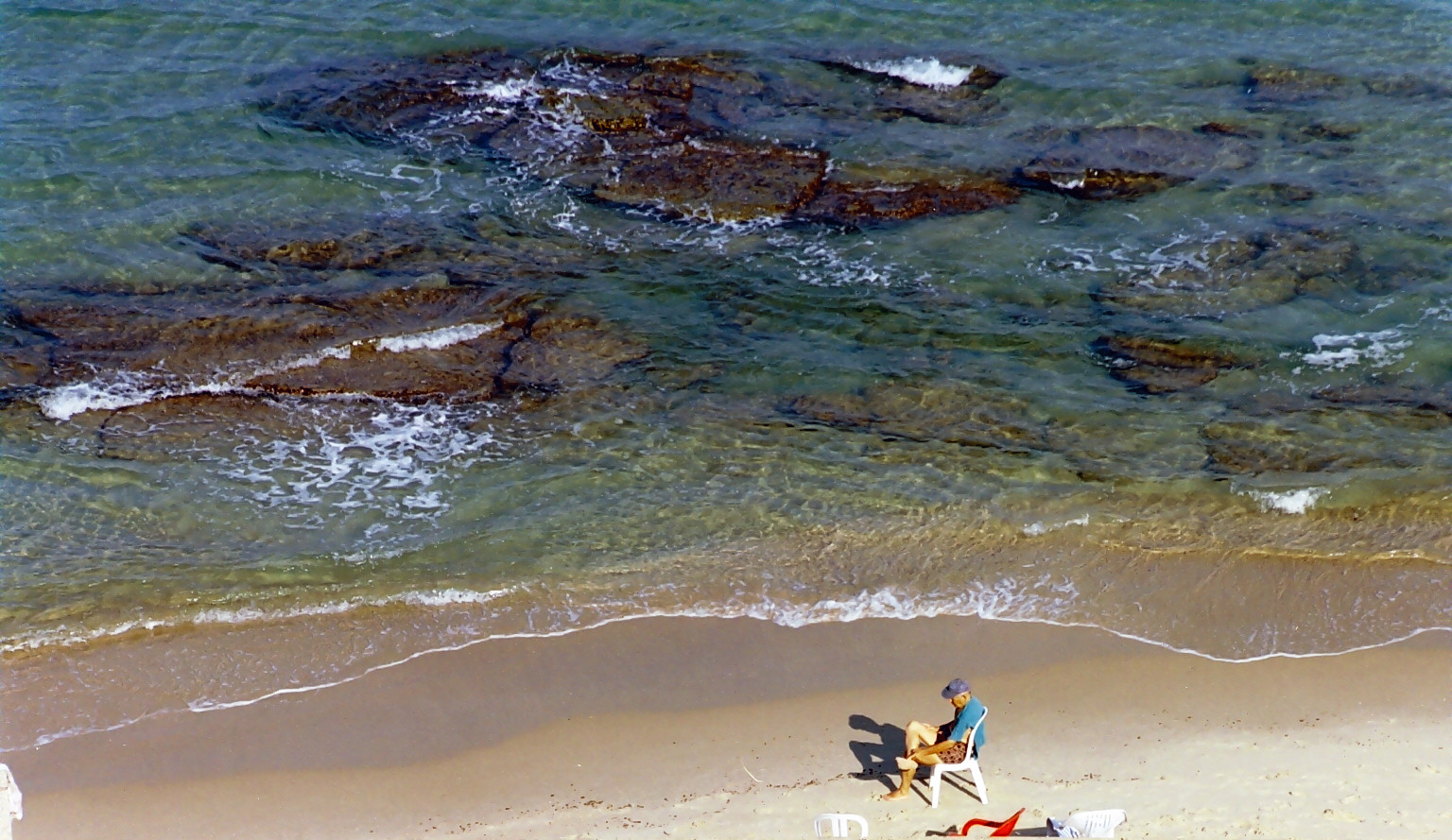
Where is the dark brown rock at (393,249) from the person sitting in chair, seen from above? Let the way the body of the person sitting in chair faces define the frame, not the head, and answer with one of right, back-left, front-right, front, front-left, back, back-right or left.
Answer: front-right

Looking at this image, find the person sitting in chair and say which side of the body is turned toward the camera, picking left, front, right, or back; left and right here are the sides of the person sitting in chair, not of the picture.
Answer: left

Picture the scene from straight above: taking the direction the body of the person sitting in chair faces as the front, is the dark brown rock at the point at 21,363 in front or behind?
in front

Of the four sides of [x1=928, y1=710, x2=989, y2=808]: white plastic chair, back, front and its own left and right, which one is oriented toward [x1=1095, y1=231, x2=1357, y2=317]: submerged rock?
right

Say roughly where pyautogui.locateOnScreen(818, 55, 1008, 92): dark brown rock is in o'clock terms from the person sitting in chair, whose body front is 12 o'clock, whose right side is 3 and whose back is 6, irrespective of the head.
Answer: The dark brown rock is roughly at 3 o'clock from the person sitting in chair.

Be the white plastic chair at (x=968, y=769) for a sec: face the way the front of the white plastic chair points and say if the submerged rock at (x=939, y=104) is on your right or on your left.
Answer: on your right

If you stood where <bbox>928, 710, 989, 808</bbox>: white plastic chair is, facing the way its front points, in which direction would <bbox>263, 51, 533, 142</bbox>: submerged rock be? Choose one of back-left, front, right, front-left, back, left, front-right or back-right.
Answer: front-right

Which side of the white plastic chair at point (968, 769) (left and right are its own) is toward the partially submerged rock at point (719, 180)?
right

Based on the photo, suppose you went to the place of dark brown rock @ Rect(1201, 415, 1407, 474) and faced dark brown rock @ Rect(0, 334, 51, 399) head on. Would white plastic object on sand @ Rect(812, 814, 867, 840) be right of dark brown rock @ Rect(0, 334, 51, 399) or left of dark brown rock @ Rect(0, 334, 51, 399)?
left

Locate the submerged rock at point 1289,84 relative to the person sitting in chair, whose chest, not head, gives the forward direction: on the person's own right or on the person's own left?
on the person's own right

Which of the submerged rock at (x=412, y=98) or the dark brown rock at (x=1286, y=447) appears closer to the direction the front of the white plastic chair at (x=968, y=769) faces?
the submerged rock

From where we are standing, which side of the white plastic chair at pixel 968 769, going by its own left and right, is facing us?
left

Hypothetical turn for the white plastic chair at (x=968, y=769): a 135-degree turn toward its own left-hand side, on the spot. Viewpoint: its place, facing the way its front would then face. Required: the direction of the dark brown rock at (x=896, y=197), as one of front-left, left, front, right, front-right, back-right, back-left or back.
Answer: back-left

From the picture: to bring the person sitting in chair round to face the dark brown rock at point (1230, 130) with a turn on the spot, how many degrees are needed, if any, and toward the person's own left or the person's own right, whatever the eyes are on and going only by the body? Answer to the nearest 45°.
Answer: approximately 90° to the person's own right
